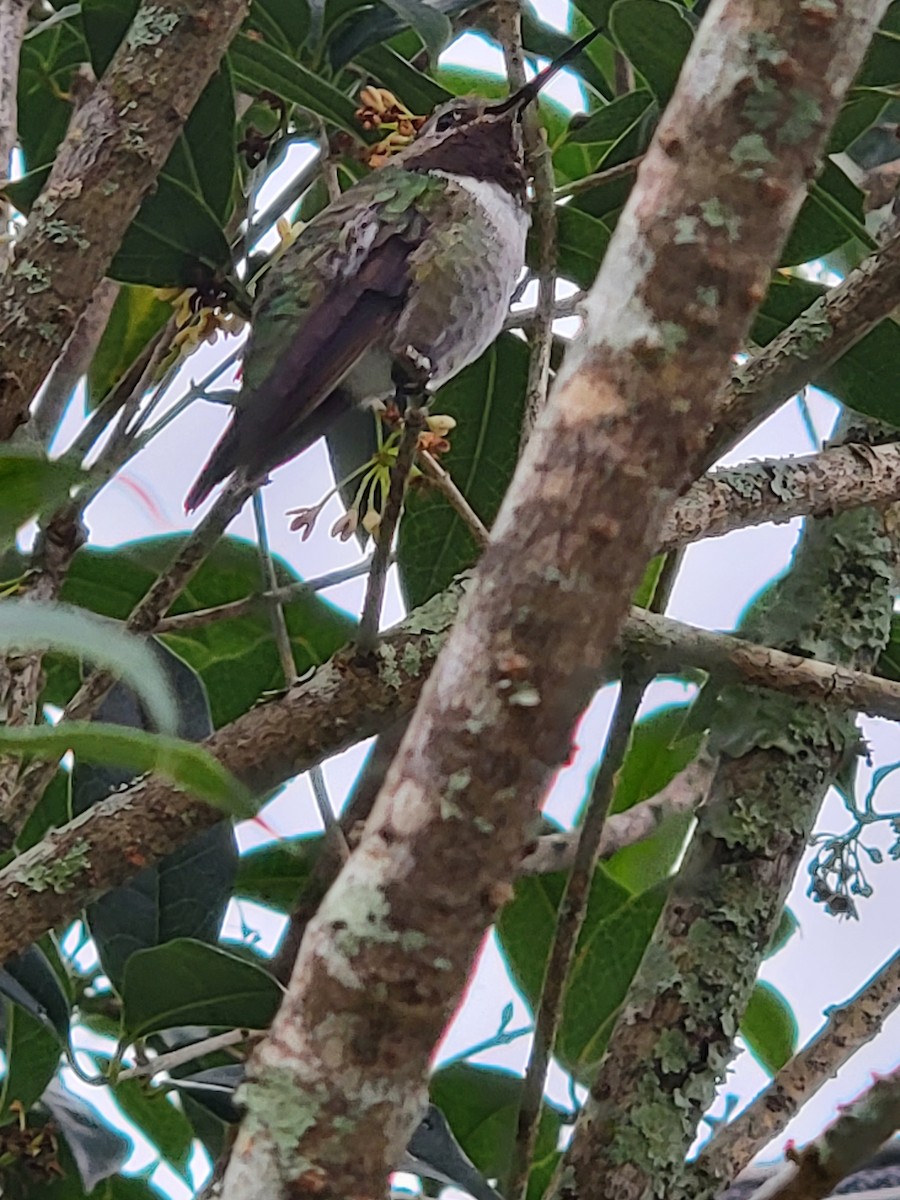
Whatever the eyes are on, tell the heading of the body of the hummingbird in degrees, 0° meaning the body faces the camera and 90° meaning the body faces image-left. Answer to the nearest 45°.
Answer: approximately 270°
